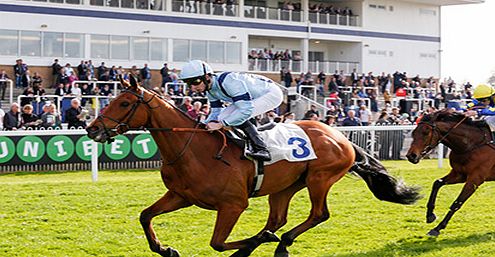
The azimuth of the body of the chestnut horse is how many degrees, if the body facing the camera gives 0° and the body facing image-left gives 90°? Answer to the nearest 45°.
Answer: approximately 90°

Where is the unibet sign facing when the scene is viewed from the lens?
facing the viewer

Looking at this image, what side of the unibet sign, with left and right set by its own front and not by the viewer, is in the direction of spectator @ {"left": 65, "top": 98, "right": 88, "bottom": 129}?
back

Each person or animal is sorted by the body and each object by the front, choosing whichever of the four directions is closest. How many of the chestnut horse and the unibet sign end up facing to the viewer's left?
1

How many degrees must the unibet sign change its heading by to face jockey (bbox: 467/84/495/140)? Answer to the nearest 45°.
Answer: approximately 45° to its left

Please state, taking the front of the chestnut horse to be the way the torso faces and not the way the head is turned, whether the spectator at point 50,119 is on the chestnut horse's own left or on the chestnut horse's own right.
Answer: on the chestnut horse's own right

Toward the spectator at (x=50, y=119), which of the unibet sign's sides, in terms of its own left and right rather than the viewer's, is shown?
back

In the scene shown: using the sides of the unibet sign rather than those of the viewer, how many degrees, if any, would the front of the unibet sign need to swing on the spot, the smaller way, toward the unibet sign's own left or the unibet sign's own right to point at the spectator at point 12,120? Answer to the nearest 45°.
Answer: approximately 135° to the unibet sign's own right

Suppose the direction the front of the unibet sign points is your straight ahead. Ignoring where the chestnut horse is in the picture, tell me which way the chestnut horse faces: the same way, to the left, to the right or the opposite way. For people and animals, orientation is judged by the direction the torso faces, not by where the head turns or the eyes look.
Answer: to the right

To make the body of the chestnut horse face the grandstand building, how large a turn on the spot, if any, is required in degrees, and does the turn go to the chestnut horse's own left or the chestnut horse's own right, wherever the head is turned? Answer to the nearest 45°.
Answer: approximately 90° to the chestnut horse's own right

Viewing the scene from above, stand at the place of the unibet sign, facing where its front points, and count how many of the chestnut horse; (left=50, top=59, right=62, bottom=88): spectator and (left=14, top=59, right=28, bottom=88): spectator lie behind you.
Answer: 2
